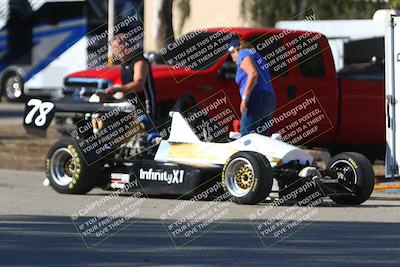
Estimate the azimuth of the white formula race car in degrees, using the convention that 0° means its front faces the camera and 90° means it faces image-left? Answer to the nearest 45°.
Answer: approximately 315°

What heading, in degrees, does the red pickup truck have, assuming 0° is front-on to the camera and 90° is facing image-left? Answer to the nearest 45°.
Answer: approximately 45°

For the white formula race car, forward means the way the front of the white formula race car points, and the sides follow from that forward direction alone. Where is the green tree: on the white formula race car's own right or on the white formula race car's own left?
on the white formula race car's own left

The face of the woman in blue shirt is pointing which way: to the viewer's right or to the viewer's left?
to the viewer's left
